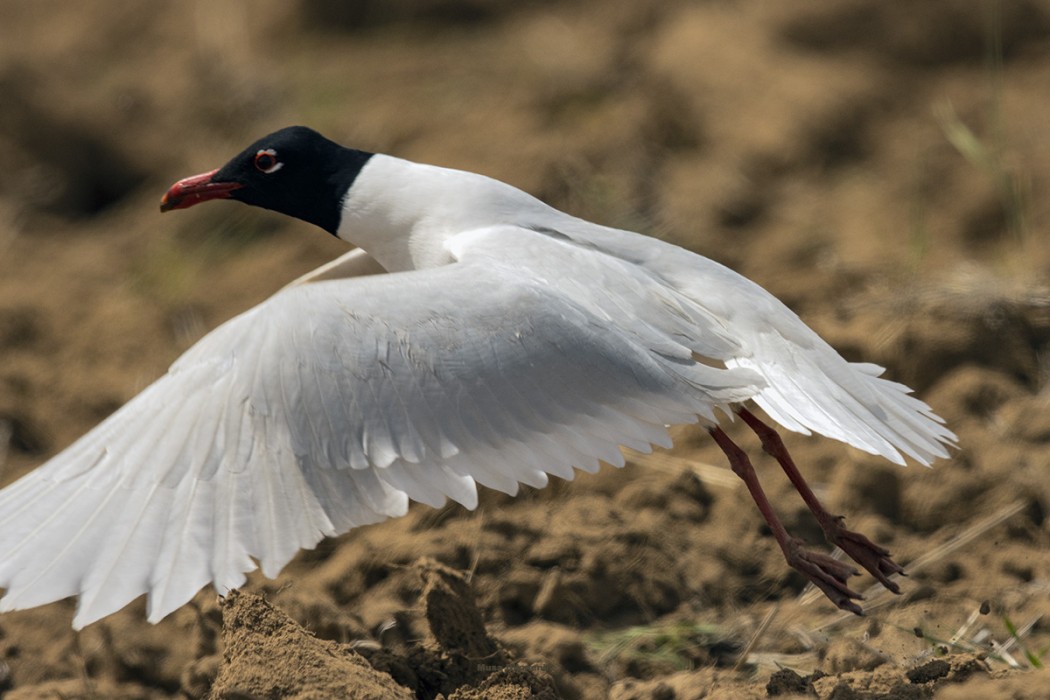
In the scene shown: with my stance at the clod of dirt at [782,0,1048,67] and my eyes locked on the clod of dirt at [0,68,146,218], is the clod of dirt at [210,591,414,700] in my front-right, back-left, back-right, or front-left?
front-left

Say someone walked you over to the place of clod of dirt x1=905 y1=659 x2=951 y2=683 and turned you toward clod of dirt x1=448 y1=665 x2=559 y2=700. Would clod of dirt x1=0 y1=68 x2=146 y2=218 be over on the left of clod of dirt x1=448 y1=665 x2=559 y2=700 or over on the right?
right

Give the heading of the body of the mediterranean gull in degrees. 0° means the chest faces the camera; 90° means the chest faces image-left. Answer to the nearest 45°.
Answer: approximately 90°

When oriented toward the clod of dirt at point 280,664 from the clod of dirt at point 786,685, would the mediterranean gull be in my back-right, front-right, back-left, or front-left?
front-right

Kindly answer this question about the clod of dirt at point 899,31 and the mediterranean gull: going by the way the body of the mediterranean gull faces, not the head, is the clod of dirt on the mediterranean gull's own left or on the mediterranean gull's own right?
on the mediterranean gull's own right

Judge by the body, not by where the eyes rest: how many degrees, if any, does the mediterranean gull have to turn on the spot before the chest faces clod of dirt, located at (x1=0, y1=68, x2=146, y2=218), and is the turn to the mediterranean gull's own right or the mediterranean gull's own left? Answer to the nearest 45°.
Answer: approximately 45° to the mediterranean gull's own right

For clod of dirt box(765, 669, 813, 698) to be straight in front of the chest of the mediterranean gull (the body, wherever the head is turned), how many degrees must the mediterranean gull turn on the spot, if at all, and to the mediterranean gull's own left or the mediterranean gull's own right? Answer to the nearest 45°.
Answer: approximately 180°

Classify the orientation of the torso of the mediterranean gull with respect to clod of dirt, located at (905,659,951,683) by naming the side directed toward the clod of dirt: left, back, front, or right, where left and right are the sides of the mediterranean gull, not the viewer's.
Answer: back
